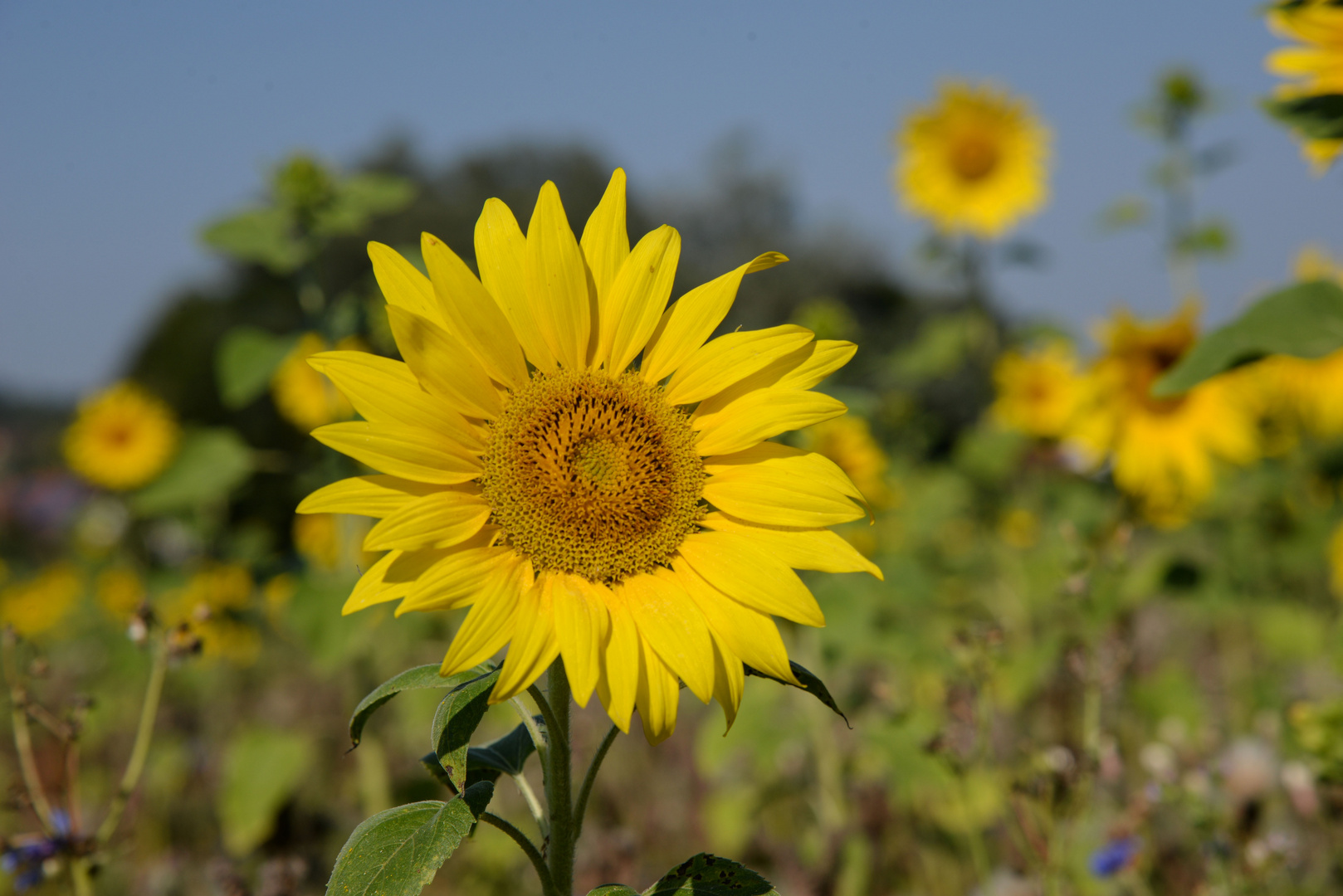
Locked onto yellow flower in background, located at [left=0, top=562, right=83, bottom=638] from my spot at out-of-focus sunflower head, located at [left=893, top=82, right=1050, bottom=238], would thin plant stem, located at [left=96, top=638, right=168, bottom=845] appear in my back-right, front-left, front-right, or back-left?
front-left

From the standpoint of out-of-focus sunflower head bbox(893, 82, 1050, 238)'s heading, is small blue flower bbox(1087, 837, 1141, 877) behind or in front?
in front

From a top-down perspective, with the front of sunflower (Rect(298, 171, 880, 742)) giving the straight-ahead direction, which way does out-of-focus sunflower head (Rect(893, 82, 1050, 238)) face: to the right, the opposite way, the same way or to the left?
the same way

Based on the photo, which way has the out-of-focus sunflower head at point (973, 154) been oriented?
toward the camera

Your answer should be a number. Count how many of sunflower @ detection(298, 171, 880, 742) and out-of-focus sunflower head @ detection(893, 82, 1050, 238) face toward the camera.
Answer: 2

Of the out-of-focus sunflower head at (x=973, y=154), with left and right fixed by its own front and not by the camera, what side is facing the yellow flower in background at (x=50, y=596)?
right

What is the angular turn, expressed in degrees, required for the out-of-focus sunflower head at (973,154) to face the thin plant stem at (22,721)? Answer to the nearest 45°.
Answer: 0° — it already faces it

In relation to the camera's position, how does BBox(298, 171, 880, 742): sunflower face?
facing the viewer

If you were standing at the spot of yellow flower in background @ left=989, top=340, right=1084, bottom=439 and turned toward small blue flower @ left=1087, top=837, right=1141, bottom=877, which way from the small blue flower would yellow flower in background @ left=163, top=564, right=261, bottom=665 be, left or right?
right
